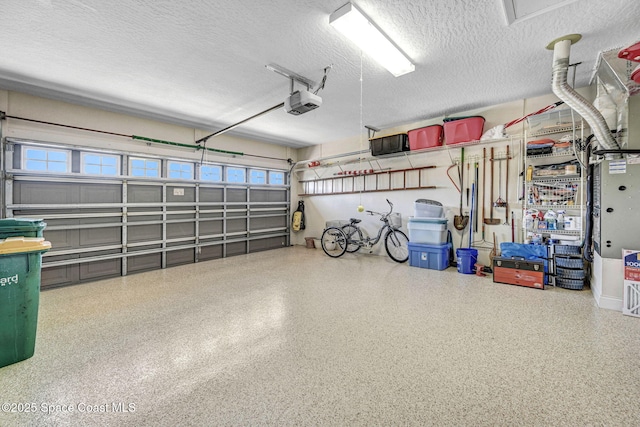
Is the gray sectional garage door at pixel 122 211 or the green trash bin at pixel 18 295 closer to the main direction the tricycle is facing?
the green trash bin

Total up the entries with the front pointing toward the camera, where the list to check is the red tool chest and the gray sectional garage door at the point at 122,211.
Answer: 1

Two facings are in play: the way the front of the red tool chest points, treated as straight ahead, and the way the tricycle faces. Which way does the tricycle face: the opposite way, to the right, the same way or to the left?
to the left

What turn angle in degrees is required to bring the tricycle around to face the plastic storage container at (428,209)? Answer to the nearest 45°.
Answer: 0° — it already faces it
